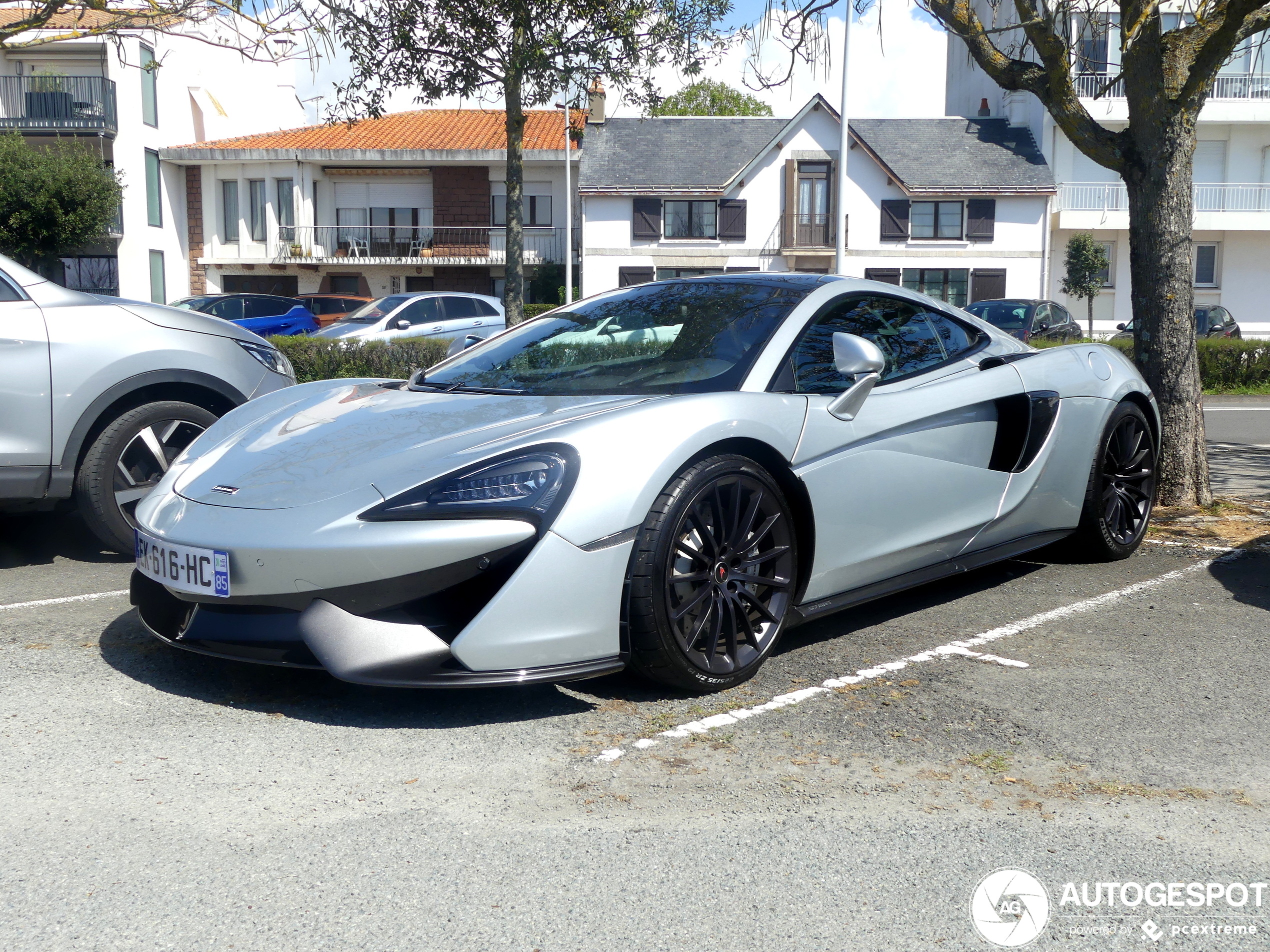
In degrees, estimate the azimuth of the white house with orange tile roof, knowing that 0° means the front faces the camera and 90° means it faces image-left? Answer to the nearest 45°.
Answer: approximately 0°

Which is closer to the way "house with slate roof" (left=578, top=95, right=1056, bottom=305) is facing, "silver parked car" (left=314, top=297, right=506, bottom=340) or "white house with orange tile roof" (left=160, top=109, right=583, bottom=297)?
the silver parked car

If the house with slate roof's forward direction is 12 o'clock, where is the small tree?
The small tree is roughly at 10 o'clock from the house with slate roof.

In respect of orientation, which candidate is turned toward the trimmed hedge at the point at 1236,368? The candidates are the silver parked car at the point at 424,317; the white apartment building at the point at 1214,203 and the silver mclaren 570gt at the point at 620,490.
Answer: the white apartment building

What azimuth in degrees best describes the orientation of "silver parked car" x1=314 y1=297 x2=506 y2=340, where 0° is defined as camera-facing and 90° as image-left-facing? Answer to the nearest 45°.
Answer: approximately 45°

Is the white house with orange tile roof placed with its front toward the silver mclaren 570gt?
yes

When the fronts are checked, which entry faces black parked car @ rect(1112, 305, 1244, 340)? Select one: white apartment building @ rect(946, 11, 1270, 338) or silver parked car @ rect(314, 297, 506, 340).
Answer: the white apartment building

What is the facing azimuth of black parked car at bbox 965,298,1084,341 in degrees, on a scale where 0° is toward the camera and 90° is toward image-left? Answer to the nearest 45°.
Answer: approximately 45°

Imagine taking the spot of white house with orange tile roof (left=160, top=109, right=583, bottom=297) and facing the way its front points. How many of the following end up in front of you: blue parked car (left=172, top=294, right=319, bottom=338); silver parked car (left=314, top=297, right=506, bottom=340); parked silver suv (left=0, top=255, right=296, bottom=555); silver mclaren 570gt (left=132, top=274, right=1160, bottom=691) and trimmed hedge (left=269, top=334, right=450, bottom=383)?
5

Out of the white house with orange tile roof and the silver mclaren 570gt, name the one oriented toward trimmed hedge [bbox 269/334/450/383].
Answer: the white house with orange tile roof

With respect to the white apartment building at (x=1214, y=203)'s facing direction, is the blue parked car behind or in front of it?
in front

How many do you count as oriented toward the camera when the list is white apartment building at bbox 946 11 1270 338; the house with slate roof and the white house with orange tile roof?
3

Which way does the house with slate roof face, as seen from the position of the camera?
facing the viewer

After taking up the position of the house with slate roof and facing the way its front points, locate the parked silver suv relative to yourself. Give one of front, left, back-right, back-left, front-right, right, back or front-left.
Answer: front

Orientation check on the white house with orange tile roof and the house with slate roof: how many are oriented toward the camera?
2

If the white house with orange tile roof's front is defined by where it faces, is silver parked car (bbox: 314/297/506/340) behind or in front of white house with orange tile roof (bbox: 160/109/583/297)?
in front

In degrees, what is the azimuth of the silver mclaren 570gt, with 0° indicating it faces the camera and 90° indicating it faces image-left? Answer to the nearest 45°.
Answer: approximately 45°

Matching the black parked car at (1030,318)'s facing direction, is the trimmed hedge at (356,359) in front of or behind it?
in front
